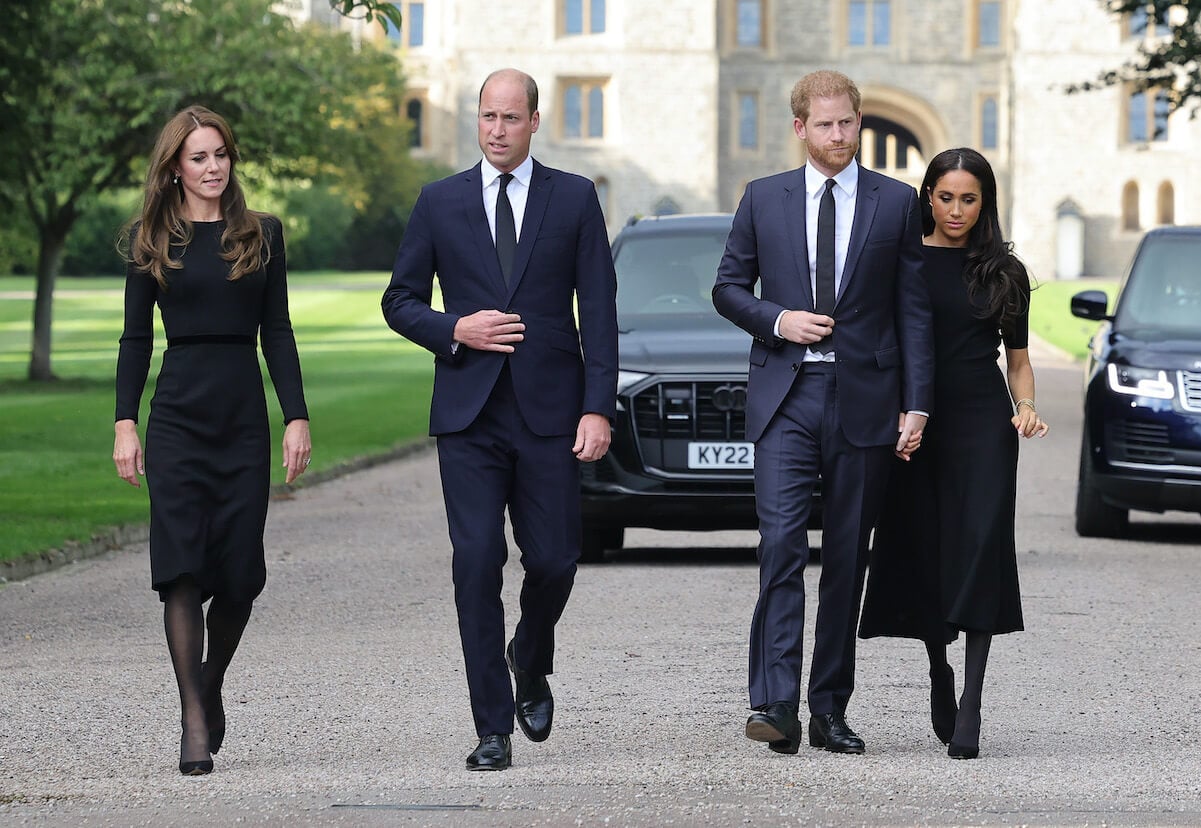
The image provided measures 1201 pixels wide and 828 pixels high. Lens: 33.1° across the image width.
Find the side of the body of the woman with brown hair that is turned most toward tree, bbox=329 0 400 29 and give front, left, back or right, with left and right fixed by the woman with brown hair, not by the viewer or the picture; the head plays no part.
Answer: back

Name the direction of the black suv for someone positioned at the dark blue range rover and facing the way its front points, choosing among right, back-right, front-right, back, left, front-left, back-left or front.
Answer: front-right

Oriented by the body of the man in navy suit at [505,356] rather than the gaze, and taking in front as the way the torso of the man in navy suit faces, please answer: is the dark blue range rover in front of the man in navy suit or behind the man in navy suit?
behind

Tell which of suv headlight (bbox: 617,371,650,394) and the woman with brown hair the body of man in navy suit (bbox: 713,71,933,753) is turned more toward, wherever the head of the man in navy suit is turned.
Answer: the woman with brown hair

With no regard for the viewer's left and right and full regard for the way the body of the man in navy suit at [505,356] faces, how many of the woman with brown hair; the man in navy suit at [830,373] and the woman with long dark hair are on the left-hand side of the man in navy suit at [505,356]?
2

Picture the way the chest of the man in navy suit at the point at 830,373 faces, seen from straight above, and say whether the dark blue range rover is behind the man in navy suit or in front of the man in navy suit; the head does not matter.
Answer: behind

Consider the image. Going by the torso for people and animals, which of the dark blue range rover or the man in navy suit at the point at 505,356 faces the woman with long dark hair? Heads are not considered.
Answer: the dark blue range rover

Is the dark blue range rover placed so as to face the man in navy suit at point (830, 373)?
yes

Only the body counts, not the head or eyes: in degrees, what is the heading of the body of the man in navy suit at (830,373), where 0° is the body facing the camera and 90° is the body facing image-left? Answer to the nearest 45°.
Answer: approximately 0°

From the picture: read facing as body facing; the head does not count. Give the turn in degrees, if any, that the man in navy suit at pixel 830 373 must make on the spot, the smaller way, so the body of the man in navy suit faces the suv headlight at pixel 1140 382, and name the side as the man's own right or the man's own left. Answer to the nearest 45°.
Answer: approximately 180°

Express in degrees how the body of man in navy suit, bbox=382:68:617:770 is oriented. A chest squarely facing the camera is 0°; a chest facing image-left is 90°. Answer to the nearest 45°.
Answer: approximately 0°

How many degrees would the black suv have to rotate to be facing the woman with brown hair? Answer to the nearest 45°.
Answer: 0° — it already faces them
